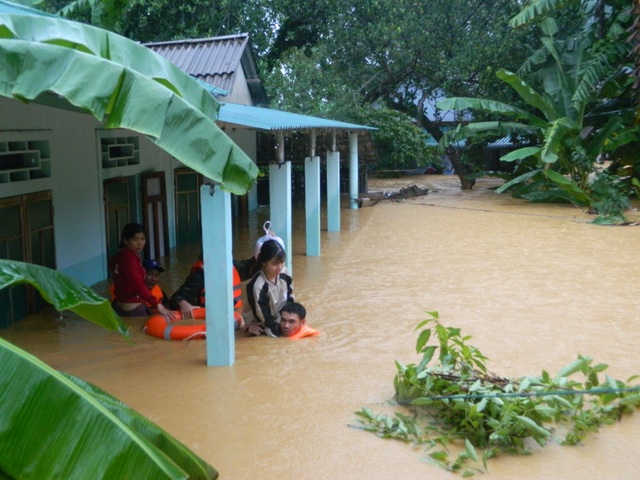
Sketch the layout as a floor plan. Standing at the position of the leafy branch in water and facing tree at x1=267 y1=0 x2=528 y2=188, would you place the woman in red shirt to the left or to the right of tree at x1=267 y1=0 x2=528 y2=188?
left

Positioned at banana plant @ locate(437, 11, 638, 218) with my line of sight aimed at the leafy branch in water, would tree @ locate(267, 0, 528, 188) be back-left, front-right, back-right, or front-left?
back-right

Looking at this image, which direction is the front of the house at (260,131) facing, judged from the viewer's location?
facing the viewer and to the right of the viewer

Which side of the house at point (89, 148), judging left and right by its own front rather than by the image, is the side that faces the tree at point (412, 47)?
left

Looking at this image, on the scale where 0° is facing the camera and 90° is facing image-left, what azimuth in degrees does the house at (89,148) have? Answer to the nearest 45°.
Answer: approximately 315°

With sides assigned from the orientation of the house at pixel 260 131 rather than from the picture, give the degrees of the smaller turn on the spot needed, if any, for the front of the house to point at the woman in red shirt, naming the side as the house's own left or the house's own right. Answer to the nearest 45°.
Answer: approximately 45° to the house's own right

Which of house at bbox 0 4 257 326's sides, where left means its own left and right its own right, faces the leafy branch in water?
front

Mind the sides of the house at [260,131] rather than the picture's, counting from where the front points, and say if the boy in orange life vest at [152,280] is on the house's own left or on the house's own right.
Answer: on the house's own right
